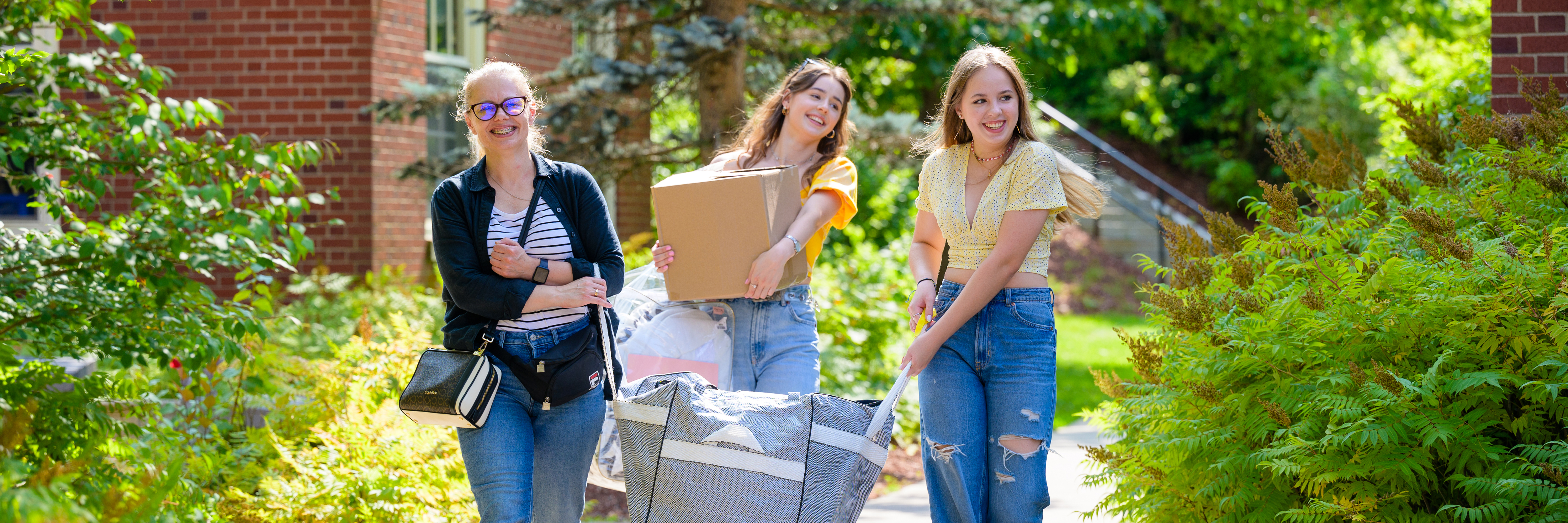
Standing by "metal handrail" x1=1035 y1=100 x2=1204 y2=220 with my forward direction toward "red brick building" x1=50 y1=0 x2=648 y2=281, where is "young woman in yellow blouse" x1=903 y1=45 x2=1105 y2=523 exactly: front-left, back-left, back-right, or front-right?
front-left

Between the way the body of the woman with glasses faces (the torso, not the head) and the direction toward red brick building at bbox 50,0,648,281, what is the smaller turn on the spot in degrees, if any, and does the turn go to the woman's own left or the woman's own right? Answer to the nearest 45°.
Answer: approximately 180°

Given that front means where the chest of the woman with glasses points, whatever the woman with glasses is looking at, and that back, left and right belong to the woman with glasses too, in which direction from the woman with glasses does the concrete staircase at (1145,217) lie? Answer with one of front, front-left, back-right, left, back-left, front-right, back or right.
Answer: back-left

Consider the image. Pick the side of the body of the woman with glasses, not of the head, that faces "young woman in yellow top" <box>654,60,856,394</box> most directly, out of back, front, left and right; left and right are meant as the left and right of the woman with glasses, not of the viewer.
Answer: left

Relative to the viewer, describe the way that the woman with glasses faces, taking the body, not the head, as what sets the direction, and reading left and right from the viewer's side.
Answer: facing the viewer

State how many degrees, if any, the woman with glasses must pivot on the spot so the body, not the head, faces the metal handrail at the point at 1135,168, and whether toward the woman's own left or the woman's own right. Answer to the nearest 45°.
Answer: approximately 135° to the woman's own left

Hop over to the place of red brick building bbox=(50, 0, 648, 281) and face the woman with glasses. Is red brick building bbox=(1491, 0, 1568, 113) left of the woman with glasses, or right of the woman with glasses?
left

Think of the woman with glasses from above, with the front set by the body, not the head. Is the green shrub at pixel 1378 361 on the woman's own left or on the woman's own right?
on the woman's own left

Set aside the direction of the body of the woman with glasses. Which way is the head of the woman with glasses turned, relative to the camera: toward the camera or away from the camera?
toward the camera
